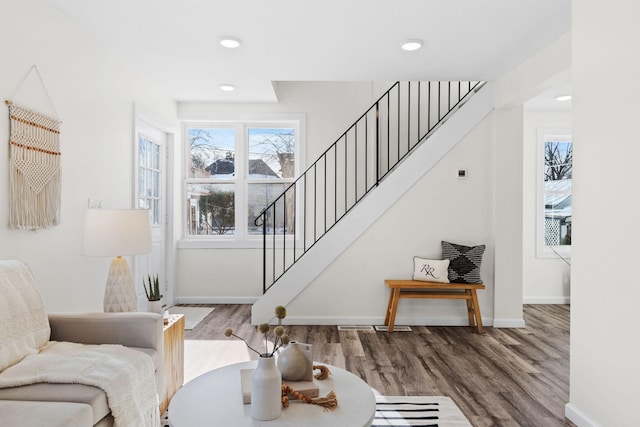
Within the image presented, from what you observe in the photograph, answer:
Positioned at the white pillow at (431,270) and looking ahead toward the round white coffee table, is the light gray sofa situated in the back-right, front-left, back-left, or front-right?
front-right

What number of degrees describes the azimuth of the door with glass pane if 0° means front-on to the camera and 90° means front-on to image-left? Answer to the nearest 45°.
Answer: approximately 315°

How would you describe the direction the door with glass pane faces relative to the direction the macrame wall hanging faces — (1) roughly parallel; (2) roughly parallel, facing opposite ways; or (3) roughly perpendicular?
roughly parallel

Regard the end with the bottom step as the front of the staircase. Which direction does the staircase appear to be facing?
to the viewer's left

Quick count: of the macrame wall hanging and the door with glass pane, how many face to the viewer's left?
0

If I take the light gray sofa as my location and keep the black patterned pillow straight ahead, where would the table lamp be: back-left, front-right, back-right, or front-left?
front-left

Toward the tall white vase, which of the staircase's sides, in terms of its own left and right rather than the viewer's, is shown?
left

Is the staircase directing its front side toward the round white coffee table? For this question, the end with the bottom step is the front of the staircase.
no

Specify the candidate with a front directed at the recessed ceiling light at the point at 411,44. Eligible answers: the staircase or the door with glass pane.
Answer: the door with glass pane

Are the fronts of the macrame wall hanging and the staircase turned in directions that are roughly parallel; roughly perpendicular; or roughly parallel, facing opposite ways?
roughly parallel, facing opposite ways

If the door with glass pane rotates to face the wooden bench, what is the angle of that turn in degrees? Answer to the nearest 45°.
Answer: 0° — it already faces it

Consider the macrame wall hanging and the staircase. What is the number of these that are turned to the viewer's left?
1

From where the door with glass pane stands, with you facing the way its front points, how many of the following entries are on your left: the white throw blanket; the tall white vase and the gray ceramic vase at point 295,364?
0

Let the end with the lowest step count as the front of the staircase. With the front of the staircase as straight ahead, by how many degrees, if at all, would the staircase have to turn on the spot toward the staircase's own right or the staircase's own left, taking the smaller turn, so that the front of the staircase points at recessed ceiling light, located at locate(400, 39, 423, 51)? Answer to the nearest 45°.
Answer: approximately 90° to the staircase's own left

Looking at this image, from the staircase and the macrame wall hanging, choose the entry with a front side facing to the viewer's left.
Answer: the staircase

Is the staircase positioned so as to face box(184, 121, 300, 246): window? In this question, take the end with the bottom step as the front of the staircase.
yes

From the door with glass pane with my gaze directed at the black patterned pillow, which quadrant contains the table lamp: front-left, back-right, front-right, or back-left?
front-right

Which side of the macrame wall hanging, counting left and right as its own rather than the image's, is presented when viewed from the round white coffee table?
front
